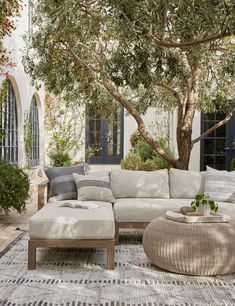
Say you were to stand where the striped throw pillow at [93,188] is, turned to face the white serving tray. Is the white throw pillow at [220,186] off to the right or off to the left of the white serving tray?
left

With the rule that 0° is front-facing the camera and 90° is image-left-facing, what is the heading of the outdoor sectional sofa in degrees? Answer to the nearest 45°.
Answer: approximately 0°

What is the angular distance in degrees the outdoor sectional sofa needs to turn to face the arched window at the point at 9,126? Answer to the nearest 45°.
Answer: approximately 135° to its right

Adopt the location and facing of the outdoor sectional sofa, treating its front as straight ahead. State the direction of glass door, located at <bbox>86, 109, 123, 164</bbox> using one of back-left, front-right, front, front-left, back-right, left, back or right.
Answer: back

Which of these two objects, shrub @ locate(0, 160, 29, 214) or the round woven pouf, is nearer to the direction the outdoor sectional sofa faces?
the round woven pouf

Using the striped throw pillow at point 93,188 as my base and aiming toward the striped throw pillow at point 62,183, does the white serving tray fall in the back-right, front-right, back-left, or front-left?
back-left

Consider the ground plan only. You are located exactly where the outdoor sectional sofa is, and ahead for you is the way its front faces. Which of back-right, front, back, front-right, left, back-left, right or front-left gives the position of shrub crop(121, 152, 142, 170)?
back
